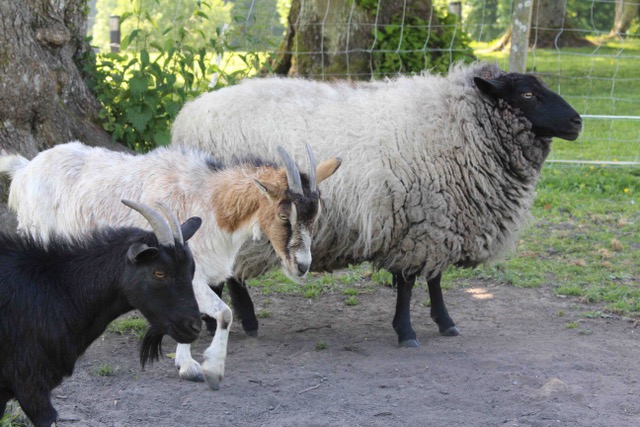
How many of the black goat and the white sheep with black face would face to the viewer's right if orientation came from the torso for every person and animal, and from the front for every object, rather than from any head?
2

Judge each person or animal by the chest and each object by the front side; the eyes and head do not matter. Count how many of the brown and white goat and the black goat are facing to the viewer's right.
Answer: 2

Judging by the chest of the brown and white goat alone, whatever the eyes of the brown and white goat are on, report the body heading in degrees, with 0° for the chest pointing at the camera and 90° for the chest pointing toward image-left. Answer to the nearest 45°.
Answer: approximately 270°

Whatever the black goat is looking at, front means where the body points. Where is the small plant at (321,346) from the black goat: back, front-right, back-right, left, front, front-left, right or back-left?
front-left

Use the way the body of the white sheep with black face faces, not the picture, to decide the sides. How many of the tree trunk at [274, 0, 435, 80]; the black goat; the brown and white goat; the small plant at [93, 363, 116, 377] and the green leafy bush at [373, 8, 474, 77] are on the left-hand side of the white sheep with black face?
2

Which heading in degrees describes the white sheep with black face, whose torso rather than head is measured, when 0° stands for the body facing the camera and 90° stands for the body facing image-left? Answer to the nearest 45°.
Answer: approximately 270°

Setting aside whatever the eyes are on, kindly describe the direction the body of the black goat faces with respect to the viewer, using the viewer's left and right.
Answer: facing to the right of the viewer

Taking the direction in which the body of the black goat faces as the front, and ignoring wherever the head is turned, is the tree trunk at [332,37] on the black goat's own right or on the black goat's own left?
on the black goat's own left

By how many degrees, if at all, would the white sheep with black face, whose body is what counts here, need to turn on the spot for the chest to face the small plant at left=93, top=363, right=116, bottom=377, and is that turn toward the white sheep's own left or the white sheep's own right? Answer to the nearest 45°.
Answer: approximately 135° to the white sheep's own right

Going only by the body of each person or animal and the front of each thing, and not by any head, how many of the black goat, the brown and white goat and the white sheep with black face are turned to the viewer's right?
3

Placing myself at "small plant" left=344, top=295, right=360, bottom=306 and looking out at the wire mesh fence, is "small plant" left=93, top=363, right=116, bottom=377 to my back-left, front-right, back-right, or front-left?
back-left

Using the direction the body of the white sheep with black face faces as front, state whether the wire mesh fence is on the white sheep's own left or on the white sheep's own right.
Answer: on the white sheep's own left

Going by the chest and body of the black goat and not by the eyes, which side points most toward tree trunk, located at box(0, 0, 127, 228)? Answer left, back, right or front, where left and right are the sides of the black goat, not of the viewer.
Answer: left

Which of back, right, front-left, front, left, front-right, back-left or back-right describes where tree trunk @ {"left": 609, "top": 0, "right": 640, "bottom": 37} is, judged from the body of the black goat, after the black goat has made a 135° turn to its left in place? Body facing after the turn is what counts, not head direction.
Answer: right

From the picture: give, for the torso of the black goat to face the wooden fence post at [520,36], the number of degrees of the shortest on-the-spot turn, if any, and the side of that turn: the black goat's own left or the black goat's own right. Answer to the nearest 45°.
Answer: approximately 45° to the black goat's own left
